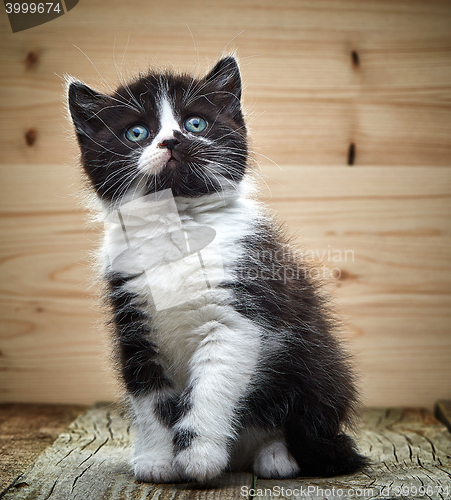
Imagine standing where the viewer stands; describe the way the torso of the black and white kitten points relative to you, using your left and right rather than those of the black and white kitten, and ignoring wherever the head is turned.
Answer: facing the viewer and to the left of the viewer
